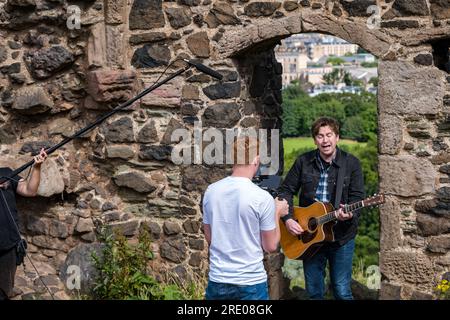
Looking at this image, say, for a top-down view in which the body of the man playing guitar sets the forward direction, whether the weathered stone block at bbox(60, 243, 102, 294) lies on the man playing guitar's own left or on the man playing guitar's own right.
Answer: on the man playing guitar's own right

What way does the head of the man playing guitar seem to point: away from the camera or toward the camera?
toward the camera

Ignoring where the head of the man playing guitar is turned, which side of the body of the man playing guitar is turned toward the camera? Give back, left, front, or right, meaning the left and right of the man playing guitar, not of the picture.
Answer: front
